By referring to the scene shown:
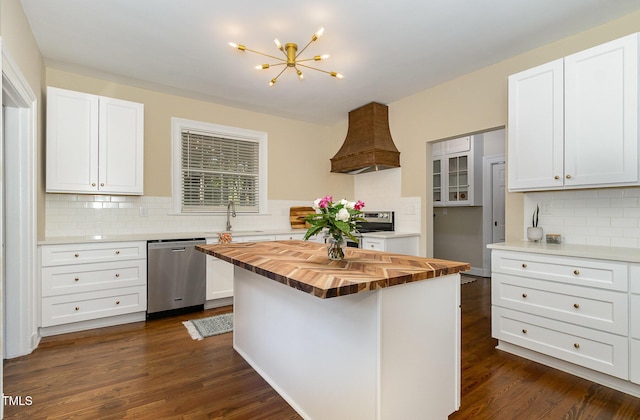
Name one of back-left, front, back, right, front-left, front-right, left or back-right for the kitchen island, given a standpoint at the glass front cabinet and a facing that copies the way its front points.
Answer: front-left

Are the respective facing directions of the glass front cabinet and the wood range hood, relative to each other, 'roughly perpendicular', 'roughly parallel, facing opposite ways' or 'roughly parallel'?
roughly parallel

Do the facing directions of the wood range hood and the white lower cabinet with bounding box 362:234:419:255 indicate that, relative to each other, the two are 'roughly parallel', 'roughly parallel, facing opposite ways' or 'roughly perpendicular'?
roughly parallel

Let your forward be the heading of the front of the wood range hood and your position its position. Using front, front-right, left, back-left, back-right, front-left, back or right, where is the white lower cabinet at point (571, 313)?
left

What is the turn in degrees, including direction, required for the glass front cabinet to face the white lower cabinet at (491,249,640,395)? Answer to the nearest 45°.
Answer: approximately 45° to its left

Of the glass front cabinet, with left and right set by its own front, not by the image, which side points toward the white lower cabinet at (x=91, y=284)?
front

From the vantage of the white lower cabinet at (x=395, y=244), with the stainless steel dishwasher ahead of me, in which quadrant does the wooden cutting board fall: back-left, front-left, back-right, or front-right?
front-right

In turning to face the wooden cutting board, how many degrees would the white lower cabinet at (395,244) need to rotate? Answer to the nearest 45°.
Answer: approximately 45° to its right

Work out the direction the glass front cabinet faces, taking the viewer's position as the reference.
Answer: facing the viewer and to the left of the viewer

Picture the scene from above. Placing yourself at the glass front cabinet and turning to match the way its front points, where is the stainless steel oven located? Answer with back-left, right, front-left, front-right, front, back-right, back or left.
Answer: front

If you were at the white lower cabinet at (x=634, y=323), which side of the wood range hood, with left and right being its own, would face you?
left

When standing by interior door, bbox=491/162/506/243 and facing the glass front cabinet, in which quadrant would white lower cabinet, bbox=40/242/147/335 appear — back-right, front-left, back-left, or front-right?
front-left

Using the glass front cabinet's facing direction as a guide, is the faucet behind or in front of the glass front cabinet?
in front

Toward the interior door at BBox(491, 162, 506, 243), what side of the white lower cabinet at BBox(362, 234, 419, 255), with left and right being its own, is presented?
back

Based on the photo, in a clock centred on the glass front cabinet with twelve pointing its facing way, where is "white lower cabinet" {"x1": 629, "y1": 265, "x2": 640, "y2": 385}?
The white lower cabinet is roughly at 10 o'clock from the glass front cabinet.

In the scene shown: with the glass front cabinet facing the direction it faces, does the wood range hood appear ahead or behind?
ahead

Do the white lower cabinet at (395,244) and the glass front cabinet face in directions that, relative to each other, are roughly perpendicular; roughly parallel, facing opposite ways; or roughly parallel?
roughly parallel
